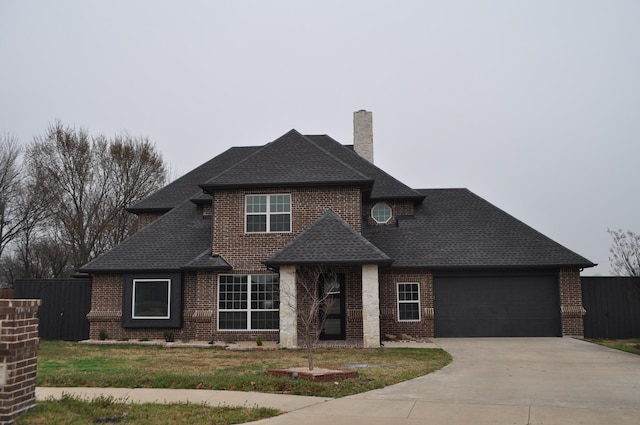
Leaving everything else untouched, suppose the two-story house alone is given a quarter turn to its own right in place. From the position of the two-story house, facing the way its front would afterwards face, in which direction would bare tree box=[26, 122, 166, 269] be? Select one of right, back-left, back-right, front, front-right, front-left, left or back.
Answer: front-right

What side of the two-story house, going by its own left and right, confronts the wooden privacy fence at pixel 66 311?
right

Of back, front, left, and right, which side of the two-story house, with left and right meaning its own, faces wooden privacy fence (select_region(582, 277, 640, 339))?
left

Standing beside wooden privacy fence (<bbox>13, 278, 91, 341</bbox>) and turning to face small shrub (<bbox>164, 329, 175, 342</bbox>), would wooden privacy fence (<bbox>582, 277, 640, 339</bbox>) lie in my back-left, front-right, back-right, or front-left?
front-left

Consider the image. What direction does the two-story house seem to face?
toward the camera

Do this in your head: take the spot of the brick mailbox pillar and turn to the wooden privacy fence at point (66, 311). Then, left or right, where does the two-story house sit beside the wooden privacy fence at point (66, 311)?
right

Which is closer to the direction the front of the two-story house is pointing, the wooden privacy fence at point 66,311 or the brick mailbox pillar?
the brick mailbox pillar

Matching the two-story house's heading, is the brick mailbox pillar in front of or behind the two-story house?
in front

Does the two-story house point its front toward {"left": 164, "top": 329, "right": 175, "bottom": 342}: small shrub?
no
